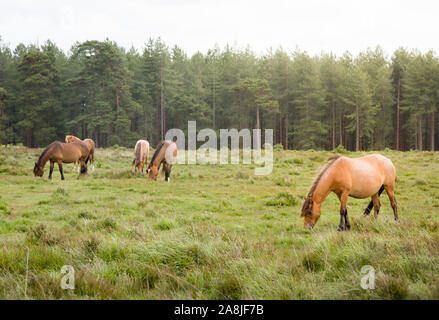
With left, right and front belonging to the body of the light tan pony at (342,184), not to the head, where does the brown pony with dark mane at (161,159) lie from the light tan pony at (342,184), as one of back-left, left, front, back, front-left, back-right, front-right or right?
right

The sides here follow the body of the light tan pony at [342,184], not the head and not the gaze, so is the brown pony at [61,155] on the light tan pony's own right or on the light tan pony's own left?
on the light tan pony's own right

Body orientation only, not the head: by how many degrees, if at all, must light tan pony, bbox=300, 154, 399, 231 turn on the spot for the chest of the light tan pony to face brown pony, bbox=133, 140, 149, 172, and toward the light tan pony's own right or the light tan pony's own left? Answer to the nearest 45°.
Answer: approximately 90° to the light tan pony's own right

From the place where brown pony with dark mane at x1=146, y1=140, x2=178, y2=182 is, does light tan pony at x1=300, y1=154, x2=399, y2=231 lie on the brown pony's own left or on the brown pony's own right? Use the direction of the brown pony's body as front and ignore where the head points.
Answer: on the brown pony's own left

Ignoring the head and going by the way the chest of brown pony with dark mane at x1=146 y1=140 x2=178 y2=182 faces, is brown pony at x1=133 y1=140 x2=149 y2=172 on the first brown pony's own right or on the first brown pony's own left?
on the first brown pony's own right

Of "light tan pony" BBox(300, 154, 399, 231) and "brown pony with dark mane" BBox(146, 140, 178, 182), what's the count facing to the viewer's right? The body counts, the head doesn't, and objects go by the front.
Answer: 0
